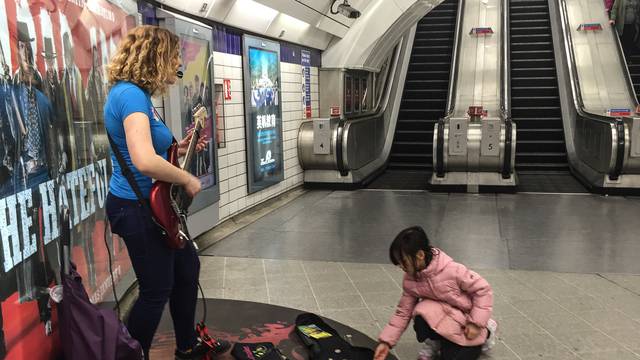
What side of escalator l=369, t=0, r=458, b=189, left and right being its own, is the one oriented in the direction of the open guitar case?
front

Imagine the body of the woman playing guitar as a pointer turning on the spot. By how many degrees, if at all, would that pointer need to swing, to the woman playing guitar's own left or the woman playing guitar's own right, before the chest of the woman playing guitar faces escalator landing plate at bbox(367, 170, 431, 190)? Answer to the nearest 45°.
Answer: approximately 45° to the woman playing guitar's own left

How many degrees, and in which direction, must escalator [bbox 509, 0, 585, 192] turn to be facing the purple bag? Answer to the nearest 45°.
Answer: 0° — it already faces it

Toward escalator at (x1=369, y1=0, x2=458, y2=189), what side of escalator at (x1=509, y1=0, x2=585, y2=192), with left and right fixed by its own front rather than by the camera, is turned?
right

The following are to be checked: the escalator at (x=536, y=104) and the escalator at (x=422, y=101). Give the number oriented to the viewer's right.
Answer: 0

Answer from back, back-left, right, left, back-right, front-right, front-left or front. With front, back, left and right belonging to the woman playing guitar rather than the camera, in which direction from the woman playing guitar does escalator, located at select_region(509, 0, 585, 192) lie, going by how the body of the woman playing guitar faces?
front-left

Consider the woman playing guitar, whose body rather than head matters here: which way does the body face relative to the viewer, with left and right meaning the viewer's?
facing to the right of the viewer

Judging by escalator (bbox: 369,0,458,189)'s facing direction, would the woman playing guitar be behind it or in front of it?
in front

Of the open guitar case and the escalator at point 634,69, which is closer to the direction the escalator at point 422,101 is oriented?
the open guitar case
